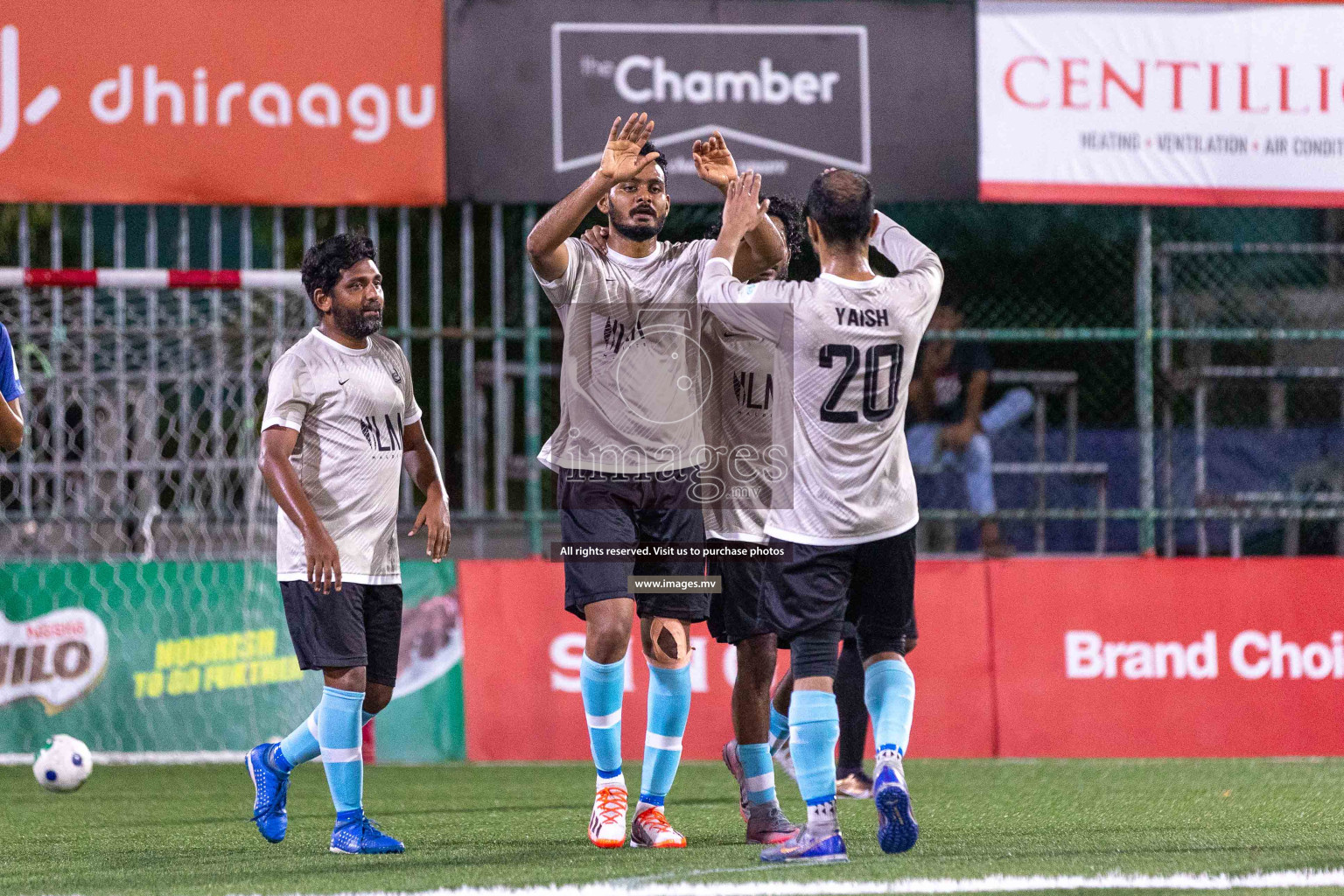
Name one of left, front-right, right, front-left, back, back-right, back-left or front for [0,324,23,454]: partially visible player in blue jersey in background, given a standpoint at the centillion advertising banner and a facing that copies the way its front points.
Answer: front-right

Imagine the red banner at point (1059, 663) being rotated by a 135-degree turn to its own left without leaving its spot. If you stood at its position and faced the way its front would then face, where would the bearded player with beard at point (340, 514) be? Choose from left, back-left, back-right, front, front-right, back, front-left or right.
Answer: back

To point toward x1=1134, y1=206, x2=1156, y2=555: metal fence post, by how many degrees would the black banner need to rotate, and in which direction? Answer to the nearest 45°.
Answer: approximately 90° to its left

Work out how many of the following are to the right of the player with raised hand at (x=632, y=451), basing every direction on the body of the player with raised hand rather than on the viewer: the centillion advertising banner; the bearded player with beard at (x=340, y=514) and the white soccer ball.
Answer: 2

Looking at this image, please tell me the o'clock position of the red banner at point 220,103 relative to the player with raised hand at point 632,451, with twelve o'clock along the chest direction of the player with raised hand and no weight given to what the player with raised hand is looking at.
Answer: The red banner is roughly at 5 o'clock from the player with raised hand.

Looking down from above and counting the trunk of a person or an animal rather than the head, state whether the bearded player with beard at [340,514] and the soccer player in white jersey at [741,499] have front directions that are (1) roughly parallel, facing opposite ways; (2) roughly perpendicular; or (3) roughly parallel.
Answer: roughly parallel

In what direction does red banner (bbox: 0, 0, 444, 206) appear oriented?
toward the camera

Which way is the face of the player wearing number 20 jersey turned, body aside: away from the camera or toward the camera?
away from the camera

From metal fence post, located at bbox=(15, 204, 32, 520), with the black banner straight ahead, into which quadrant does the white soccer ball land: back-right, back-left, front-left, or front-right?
front-right

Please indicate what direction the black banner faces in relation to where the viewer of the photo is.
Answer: facing the viewer

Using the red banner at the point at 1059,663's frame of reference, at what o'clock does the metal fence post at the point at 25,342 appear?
The metal fence post is roughly at 3 o'clock from the red banner.

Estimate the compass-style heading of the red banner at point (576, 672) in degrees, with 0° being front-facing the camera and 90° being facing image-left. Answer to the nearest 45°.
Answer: approximately 0°

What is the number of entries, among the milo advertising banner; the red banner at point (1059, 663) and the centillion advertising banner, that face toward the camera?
3

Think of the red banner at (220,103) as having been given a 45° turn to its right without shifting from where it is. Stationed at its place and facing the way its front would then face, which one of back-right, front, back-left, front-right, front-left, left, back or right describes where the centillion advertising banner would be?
back-left

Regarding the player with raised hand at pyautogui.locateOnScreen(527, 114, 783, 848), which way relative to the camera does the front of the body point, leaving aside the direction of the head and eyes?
toward the camera
